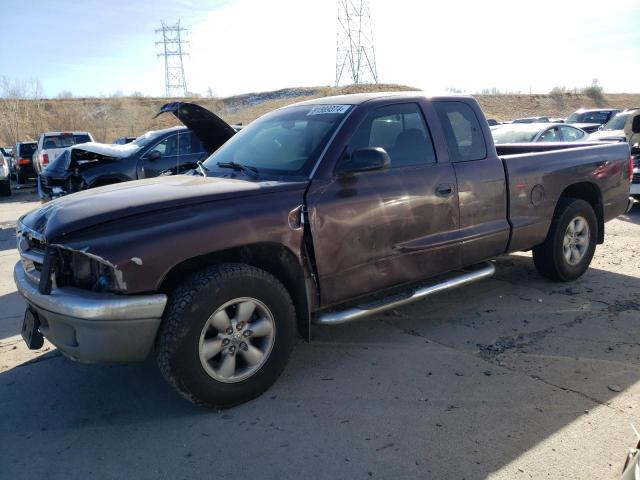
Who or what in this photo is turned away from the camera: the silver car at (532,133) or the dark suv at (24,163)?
the dark suv

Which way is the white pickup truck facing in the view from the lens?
facing away from the viewer

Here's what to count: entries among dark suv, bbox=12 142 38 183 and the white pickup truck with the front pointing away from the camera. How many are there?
2

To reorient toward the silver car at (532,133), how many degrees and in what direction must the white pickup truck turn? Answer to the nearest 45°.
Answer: approximately 135° to its right

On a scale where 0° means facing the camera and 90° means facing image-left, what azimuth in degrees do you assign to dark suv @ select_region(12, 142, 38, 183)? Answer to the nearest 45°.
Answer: approximately 180°

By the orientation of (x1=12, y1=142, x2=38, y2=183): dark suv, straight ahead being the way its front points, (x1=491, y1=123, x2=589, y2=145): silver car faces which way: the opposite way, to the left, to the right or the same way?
to the left

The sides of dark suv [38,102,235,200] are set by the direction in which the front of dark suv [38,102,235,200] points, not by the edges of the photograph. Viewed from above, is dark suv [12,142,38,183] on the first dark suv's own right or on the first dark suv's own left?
on the first dark suv's own right
